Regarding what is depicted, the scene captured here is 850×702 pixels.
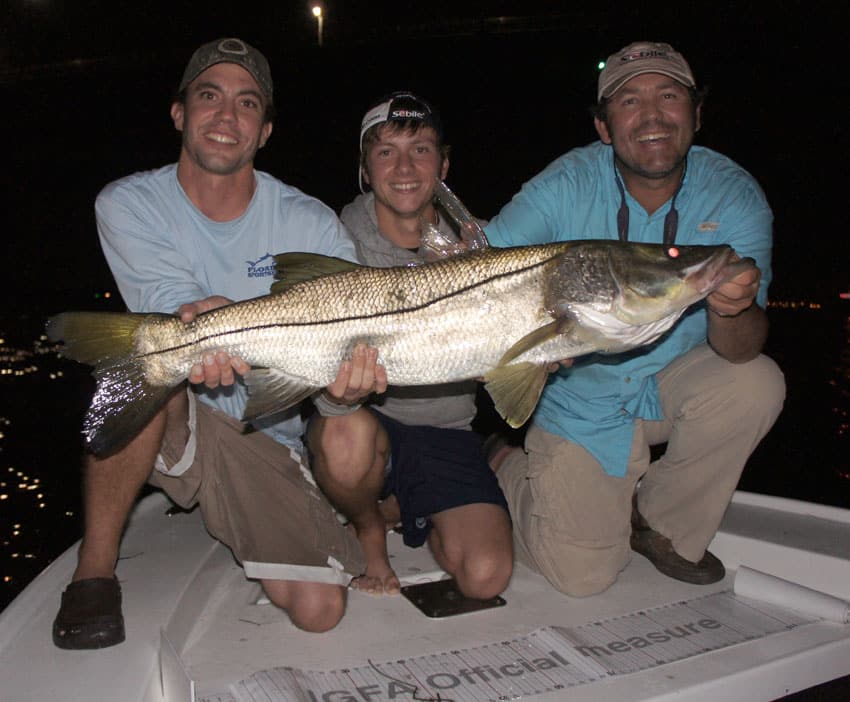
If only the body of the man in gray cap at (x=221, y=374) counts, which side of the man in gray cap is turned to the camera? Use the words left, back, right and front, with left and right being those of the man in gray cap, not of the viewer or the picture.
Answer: front

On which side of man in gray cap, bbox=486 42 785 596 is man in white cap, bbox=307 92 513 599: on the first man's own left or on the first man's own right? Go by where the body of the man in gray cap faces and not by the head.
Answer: on the first man's own right

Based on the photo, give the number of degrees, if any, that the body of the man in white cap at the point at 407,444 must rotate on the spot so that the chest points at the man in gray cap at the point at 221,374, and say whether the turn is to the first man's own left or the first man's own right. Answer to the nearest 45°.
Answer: approximately 45° to the first man's own right

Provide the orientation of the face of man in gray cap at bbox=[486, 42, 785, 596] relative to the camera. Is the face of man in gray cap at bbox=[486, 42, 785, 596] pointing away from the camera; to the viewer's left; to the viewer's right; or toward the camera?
toward the camera

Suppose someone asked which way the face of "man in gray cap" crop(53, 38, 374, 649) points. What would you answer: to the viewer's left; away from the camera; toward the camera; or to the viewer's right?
toward the camera

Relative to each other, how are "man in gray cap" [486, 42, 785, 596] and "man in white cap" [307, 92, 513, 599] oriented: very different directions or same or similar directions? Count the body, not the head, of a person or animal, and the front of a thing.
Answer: same or similar directions

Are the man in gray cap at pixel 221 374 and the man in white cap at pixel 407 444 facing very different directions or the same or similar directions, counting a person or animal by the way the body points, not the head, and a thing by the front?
same or similar directions

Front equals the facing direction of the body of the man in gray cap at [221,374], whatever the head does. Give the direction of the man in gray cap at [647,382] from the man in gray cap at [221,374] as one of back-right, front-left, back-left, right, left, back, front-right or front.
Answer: left

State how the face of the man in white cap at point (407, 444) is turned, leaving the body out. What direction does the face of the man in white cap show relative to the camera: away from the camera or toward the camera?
toward the camera

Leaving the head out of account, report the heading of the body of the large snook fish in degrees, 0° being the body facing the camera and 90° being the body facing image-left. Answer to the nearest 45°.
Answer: approximately 270°

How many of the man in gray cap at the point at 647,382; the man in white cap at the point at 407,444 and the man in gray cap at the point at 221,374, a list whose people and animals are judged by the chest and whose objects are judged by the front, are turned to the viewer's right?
0

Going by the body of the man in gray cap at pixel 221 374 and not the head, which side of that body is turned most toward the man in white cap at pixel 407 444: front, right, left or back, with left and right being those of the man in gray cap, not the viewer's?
left
